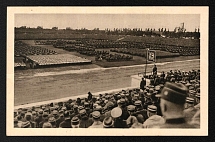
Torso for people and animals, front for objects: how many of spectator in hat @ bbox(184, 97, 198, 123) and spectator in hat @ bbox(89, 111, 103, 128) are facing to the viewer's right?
0

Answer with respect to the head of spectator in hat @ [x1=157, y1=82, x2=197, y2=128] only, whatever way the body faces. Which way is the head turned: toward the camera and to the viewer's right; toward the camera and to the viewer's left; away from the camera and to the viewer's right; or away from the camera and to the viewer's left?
away from the camera and to the viewer's left

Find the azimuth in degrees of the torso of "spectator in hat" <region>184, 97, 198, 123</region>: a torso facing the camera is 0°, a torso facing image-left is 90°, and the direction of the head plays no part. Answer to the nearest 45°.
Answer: approximately 135°

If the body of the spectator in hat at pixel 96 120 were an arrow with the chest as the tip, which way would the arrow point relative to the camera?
away from the camera
